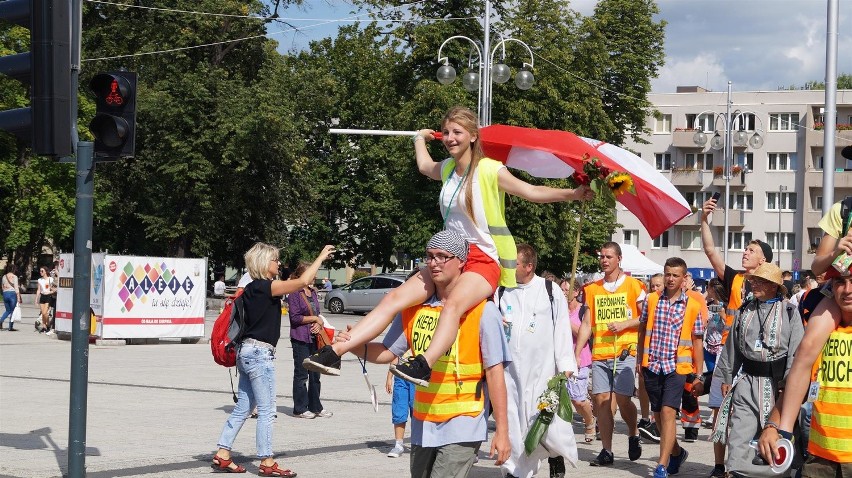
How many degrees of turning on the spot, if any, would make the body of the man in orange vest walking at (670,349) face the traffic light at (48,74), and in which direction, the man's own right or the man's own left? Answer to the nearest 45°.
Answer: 0° — they already face it

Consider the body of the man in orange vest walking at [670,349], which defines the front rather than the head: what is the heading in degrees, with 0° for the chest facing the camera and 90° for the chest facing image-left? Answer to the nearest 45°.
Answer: approximately 45°

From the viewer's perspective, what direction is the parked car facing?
to the viewer's left

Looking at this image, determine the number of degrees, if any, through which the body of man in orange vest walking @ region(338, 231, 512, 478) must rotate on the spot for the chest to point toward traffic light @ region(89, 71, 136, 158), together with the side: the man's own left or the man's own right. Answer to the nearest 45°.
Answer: approximately 90° to the man's own right

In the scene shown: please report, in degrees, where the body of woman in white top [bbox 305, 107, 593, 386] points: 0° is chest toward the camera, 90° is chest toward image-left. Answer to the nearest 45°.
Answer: approximately 45°

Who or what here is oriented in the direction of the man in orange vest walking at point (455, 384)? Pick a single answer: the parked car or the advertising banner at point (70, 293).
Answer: the advertising banner

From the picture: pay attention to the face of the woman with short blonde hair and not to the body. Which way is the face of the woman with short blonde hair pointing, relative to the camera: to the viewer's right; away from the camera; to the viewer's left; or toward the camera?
to the viewer's right

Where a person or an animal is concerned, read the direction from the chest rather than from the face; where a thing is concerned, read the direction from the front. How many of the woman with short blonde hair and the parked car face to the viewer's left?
1

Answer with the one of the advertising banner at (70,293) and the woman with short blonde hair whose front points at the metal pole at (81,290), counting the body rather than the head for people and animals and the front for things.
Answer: the advertising banner
